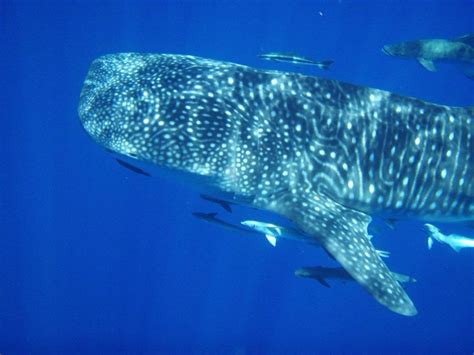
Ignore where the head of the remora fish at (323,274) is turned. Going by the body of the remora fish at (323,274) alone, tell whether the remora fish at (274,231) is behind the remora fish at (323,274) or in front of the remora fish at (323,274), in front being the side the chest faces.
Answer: in front

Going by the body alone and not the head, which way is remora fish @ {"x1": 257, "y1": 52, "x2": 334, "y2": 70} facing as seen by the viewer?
to the viewer's left

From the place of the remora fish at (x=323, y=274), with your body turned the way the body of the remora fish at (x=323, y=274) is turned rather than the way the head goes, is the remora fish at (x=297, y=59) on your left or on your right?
on your right

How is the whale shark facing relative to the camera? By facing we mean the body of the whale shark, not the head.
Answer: to the viewer's left

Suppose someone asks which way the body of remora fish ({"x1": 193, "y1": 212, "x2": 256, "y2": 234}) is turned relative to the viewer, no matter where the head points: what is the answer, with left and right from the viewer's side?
facing to the left of the viewer

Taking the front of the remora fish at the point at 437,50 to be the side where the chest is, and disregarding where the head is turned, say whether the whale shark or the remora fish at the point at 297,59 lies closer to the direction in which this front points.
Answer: the remora fish

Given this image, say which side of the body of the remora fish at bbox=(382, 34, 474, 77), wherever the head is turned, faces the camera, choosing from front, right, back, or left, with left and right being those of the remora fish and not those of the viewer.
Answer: left

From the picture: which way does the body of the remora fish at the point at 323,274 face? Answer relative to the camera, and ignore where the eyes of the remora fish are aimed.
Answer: to the viewer's left

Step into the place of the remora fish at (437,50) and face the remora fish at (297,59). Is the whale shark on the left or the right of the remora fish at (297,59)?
left

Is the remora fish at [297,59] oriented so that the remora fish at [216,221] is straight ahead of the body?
no

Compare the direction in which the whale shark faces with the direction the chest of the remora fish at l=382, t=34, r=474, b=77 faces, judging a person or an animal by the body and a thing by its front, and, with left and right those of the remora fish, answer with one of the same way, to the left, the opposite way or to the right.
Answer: the same way

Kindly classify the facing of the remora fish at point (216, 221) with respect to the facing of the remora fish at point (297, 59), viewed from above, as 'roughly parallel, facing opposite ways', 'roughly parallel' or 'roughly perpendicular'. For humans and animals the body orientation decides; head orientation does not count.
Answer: roughly parallel

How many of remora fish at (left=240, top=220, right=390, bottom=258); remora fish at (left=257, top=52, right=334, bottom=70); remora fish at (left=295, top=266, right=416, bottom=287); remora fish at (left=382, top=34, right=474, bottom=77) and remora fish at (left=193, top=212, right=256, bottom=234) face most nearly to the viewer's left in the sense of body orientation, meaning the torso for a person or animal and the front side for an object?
5
